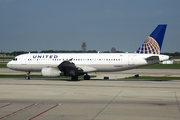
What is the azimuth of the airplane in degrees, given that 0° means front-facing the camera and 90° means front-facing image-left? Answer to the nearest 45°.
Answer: approximately 90°
